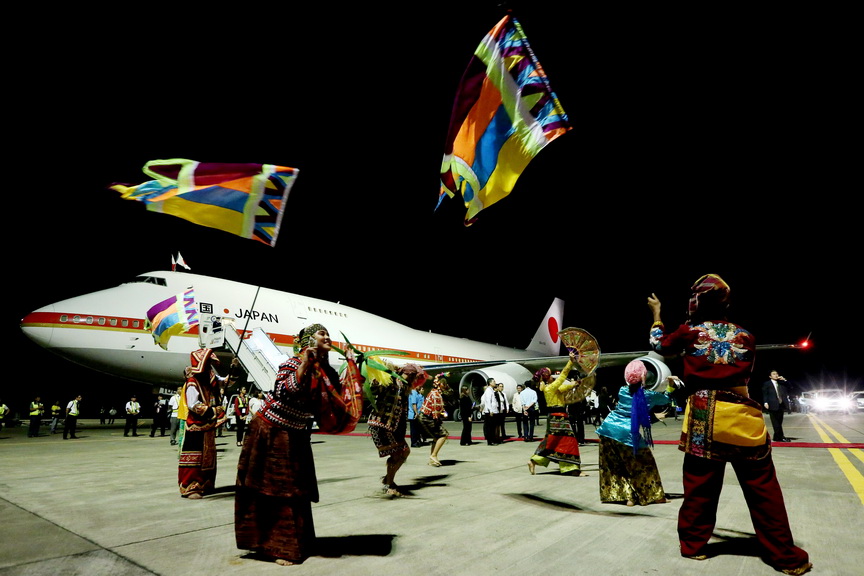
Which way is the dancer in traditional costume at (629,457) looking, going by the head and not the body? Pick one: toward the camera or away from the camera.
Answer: away from the camera

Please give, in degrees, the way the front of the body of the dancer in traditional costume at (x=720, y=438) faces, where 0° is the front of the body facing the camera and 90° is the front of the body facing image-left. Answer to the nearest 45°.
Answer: approximately 180°

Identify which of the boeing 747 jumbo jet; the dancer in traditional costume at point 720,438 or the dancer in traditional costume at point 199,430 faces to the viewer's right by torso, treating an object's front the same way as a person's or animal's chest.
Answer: the dancer in traditional costume at point 199,430

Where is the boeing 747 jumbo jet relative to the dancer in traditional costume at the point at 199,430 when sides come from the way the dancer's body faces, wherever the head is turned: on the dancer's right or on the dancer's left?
on the dancer's left

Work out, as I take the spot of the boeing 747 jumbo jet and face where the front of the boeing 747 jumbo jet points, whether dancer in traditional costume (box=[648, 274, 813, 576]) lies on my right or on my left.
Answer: on my left
